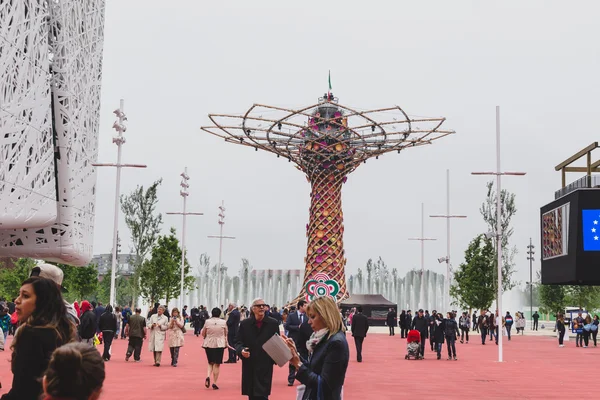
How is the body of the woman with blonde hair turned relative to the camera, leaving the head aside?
to the viewer's left

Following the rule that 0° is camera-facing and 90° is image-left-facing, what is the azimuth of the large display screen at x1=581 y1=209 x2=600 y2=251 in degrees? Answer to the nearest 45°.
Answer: approximately 0°

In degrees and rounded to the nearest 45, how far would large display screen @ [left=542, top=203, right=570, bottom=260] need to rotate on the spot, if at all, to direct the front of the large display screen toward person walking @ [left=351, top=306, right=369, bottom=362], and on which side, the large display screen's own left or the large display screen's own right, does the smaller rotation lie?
0° — it already faces them

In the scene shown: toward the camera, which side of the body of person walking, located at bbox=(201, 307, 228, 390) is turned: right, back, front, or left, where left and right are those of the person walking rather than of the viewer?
back

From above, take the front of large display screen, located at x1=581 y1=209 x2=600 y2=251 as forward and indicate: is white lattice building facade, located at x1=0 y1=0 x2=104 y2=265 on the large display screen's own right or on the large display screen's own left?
on the large display screen's own right
